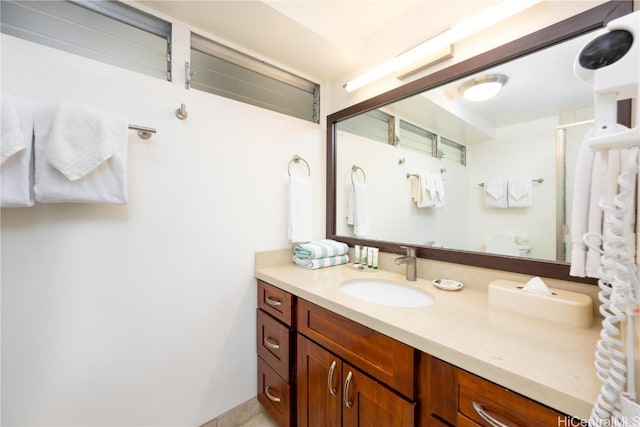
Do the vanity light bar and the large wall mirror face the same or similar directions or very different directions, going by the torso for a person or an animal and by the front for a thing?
same or similar directions

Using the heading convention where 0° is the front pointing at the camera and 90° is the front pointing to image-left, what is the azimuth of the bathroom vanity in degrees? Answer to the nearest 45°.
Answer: approximately 45°

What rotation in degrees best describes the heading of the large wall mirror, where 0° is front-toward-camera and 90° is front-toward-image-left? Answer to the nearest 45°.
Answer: approximately 45°

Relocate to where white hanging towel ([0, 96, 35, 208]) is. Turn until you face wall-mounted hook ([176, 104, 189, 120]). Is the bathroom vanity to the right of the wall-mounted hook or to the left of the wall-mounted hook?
right

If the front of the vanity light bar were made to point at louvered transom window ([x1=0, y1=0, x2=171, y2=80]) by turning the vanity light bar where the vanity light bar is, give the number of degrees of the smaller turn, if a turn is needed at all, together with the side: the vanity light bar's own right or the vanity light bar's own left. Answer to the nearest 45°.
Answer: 0° — it already faces it

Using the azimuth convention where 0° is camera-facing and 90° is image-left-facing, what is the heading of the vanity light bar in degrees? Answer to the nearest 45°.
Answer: approximately 45°

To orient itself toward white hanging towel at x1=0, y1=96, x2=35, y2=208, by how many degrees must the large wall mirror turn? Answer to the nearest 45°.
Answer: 0° — it already faces it

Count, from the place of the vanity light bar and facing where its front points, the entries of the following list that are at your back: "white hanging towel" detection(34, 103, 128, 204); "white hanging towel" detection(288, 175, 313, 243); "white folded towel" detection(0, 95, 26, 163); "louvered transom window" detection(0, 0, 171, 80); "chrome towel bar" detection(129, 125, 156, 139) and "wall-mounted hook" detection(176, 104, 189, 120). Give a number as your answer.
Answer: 0

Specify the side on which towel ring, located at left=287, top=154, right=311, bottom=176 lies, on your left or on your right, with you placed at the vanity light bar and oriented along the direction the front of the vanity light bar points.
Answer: on your right

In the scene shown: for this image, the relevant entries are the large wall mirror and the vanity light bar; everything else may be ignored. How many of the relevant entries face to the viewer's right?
0

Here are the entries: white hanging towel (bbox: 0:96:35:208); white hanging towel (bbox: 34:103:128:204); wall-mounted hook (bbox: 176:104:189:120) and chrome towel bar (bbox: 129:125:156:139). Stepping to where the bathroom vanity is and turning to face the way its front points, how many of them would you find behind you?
0

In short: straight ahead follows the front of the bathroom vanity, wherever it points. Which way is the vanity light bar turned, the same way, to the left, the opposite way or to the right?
the same way

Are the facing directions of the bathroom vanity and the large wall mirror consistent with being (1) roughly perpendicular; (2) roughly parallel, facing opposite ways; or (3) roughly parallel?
roughly parallel

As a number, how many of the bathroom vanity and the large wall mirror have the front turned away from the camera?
0

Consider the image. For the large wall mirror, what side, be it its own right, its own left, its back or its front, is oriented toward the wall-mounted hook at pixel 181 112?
front

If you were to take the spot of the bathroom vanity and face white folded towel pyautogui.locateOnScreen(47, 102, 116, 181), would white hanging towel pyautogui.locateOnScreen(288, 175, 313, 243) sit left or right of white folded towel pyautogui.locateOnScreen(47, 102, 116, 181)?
right

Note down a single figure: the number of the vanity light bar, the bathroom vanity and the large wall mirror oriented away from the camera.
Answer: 0

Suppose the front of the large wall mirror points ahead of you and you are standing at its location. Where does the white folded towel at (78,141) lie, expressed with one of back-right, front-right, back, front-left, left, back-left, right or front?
front
